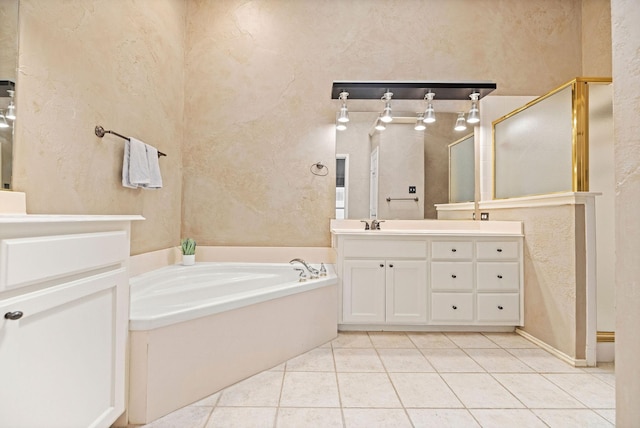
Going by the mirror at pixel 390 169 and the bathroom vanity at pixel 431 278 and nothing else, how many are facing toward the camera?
2

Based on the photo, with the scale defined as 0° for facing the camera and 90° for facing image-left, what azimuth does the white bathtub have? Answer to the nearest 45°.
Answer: approximately 315°

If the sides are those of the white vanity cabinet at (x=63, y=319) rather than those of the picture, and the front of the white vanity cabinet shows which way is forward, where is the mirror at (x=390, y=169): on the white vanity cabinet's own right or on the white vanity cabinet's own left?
on the white vanity cabinet's own left

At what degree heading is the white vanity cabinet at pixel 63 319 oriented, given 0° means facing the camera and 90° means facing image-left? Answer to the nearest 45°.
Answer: approximately 315°

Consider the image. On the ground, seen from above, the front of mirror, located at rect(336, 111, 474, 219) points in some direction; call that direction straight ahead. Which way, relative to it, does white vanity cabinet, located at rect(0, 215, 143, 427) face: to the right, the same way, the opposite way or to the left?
to the left

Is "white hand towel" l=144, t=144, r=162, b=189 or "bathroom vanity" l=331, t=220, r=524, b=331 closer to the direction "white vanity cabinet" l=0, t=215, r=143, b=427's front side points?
the bathroom vanity

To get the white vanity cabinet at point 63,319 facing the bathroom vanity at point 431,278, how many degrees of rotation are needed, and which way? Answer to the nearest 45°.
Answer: approximately 45° to its left

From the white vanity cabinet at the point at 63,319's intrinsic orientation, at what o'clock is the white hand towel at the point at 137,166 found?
The white hand towel is roughly at 8 o'clock from the white vanity cabinet.

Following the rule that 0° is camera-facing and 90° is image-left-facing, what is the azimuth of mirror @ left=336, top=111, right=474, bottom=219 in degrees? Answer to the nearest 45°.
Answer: approximately 0°
